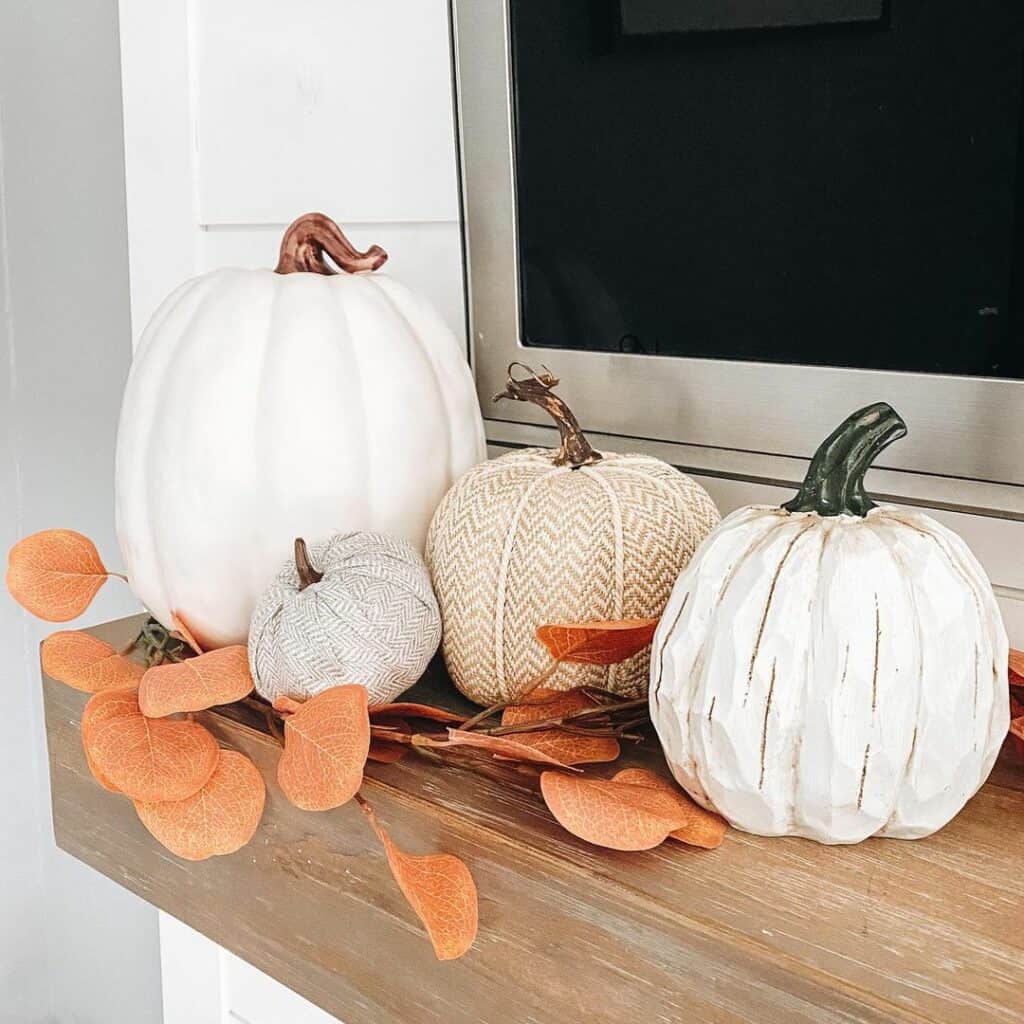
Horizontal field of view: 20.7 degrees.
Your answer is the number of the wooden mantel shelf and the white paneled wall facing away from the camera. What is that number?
0

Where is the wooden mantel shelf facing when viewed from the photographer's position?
facing the viewer and to the left of the viewer
